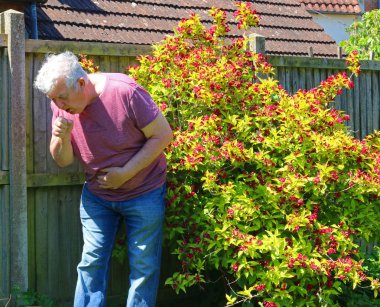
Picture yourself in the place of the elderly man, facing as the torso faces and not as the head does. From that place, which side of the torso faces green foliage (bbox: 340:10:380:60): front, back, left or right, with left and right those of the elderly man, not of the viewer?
back

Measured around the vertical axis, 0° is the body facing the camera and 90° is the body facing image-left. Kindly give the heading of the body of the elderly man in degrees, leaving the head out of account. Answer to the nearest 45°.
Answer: approximately 45°

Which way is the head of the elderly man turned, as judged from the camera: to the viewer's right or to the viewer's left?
to the viewer's left

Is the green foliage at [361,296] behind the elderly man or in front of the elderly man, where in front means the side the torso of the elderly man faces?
behind

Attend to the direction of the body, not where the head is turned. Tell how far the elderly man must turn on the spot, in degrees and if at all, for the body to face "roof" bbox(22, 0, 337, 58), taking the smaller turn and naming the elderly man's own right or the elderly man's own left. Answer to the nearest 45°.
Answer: approximately 135° to the elderly man's own right
